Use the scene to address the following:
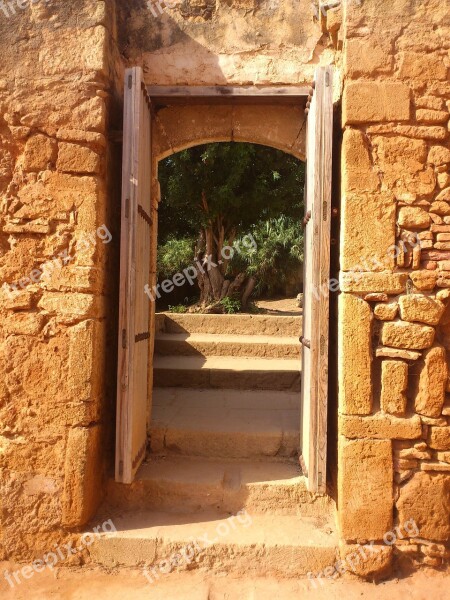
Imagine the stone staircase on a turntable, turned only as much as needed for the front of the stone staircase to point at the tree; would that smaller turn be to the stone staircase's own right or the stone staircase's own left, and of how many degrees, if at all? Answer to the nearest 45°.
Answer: approximately 180°

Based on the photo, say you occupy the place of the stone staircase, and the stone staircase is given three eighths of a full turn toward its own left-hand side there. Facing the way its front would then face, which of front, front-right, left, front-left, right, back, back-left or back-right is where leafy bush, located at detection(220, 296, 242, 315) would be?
front-left

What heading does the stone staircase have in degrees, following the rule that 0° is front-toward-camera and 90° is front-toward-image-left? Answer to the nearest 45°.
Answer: approximately 0°
